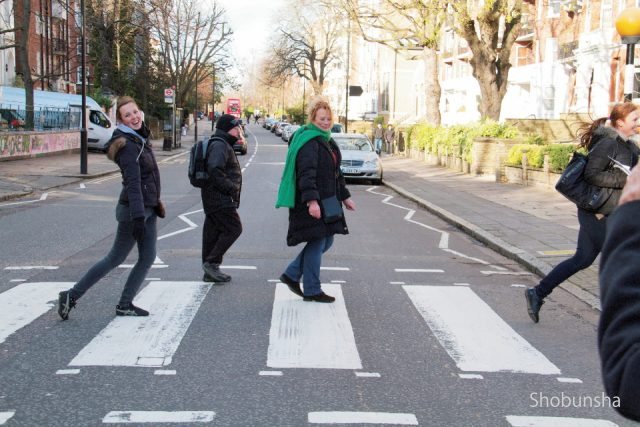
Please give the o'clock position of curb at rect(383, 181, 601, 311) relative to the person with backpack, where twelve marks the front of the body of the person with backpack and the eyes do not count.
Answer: The curb is roughly at 11 o'clock from the person with backpack.

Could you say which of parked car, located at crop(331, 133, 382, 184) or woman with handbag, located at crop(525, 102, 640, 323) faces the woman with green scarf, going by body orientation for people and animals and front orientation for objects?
the parked car

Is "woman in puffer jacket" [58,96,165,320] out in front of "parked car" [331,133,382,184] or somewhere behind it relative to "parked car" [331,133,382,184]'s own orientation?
in front

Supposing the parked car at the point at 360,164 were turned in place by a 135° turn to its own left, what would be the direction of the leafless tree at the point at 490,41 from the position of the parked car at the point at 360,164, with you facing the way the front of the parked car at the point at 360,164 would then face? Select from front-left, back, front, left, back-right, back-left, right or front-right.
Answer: front

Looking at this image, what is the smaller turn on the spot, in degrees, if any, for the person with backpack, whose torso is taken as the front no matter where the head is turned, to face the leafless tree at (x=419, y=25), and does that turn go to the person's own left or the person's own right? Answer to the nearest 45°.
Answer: approximately 90° to the person's own left

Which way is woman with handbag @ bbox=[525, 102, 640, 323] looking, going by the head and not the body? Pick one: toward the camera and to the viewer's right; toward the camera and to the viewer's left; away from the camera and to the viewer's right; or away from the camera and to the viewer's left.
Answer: toward the camera and to the viewer's right

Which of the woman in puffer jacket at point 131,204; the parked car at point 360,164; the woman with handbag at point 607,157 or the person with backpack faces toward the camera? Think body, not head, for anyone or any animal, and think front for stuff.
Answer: the parked car

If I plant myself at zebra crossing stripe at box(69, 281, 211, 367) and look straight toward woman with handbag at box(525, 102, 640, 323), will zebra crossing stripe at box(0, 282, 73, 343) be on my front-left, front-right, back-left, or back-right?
back-left

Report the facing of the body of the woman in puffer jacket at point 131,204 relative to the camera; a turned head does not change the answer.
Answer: to the viewer's right

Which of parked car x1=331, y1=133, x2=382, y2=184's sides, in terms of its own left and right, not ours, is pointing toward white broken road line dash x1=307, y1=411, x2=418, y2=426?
front

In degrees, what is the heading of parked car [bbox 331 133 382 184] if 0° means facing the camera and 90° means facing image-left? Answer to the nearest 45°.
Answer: approximately 0°

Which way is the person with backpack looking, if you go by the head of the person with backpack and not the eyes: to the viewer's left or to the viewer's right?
to the viewer's right

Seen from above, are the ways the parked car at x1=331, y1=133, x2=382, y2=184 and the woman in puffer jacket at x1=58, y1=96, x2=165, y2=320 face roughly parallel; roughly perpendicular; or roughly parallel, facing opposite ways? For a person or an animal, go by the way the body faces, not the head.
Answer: roughly perpendicular

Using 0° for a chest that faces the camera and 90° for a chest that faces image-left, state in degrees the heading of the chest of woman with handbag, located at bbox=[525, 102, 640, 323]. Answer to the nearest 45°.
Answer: approximately 270°

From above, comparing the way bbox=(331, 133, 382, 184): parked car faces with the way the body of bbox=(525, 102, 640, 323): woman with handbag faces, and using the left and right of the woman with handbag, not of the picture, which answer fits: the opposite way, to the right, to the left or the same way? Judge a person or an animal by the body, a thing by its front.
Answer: to the right

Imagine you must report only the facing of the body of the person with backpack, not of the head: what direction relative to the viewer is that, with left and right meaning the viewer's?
facing to the right of the viewer
